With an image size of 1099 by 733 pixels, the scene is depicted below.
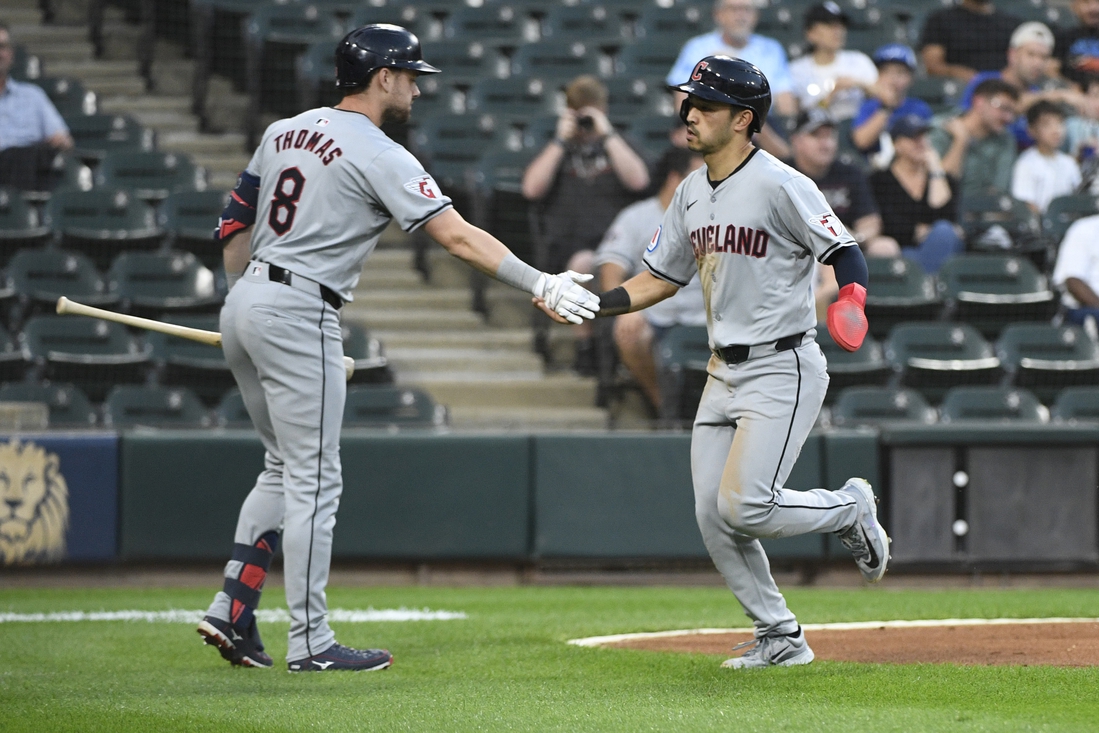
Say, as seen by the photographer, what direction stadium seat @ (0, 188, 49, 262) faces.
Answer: facing the viewer

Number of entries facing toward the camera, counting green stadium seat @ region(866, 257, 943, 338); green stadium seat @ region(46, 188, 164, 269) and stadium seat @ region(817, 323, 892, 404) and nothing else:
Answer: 3

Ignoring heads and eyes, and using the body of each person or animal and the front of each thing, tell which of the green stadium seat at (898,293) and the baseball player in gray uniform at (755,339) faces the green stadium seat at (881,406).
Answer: the green stadium seat at (898,293)

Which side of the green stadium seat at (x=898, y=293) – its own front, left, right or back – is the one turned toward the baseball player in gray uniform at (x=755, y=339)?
front

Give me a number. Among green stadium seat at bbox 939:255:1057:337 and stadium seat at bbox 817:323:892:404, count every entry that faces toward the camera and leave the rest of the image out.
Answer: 2

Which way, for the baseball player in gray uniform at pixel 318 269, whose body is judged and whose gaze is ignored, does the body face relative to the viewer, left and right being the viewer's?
facing away from the viewer and to the right of the viewer

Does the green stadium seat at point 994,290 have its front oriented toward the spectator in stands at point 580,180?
no

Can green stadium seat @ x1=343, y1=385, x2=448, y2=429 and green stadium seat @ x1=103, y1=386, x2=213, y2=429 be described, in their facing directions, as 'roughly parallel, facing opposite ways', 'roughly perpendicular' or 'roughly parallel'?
roughly parallel

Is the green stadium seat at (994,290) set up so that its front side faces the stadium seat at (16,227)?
no

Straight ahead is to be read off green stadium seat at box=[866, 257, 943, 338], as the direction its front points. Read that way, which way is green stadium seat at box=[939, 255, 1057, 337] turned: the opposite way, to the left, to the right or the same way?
the same way

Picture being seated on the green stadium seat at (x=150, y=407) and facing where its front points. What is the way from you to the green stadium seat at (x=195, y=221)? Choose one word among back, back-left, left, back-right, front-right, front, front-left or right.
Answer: back

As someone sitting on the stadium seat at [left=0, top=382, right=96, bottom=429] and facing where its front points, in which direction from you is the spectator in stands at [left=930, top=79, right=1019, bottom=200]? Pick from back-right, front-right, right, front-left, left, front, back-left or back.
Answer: left

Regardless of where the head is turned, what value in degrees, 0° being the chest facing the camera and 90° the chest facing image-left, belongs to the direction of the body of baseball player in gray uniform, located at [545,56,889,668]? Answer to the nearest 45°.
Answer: approximately 45°

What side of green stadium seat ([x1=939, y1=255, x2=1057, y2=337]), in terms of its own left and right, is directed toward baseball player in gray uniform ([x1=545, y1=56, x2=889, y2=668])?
front

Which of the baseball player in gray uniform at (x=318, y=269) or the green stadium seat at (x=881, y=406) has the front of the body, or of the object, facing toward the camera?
the green stadium seat

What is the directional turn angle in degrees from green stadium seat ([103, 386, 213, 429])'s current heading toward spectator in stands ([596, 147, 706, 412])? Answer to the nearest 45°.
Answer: approximately 90° to its left

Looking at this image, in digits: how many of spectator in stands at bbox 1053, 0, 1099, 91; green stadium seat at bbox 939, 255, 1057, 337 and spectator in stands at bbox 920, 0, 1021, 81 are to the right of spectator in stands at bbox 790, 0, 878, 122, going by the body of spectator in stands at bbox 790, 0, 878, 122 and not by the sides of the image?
0

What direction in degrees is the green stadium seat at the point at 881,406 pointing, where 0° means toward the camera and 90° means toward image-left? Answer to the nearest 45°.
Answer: approximately 0°

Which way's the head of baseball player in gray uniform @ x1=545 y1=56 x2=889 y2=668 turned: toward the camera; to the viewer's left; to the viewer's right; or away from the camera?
to the viewer's left

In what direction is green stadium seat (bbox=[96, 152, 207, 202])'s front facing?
toward the camera

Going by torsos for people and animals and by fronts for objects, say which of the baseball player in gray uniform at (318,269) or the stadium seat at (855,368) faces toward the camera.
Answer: the stadium seat

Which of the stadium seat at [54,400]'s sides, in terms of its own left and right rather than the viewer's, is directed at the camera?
front

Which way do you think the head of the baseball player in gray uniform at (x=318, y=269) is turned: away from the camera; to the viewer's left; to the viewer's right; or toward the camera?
to the viewer's right
